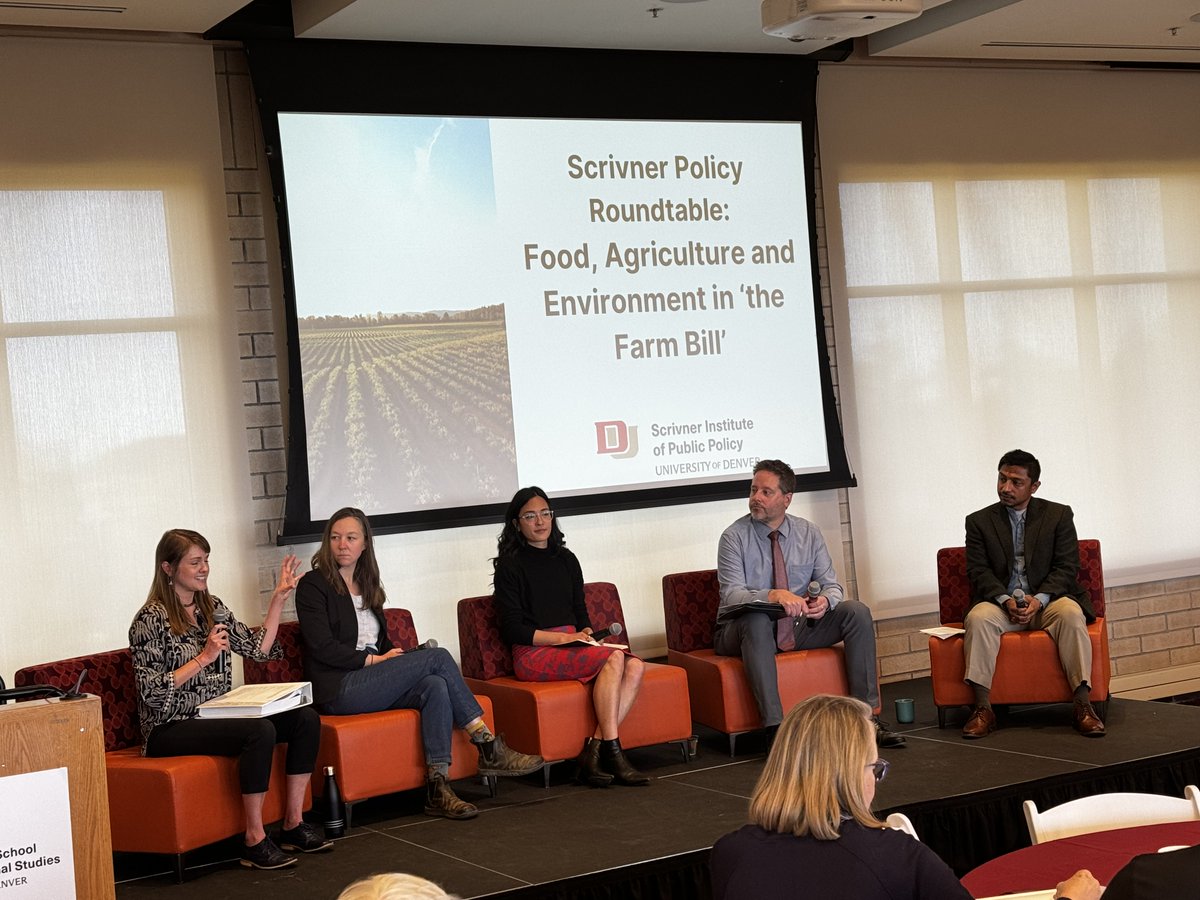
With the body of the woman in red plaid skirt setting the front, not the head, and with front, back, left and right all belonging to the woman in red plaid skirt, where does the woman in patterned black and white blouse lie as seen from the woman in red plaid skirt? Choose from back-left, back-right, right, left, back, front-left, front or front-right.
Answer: right

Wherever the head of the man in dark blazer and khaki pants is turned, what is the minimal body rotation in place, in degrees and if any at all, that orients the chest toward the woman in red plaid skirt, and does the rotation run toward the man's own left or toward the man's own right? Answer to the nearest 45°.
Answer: approximately 45° to the man's own right

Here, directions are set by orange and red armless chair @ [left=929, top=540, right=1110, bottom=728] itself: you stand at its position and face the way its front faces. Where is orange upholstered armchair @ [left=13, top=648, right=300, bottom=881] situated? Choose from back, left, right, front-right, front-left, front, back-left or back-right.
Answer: front-right

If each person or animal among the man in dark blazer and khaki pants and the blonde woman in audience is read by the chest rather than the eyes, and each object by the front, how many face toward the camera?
1

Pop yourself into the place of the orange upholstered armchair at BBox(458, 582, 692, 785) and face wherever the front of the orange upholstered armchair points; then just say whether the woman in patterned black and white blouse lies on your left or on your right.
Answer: on your right

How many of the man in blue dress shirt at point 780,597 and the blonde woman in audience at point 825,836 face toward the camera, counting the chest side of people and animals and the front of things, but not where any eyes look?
1

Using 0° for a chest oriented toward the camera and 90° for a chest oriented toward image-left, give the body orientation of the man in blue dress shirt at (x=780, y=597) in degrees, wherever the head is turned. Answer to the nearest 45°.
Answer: approximately 0°

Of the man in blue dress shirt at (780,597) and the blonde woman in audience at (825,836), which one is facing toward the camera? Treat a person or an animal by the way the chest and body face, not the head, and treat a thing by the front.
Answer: the man in blue dress shirt

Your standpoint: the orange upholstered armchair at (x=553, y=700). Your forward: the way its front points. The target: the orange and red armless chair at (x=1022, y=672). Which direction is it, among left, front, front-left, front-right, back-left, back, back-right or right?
front-left

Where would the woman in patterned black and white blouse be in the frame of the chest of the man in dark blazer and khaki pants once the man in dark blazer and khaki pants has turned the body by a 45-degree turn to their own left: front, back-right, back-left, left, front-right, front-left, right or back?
right

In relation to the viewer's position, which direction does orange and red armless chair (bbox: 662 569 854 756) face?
facing the viewer and to the right of the viewer

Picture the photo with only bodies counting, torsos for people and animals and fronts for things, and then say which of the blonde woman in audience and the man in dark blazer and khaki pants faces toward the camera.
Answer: the man in dark blazer and khaki pants

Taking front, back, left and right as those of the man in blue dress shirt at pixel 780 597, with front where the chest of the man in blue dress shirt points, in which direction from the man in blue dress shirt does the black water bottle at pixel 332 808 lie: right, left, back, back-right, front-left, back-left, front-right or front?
front-right

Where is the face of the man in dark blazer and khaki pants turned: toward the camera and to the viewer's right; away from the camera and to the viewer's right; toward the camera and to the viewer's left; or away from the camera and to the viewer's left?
toward the camera and to the viewer's left

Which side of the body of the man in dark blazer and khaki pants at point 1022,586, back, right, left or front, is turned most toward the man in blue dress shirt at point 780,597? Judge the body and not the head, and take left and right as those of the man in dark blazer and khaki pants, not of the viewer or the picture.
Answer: right

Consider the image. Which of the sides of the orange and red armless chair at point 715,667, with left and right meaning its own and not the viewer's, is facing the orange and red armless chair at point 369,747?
right

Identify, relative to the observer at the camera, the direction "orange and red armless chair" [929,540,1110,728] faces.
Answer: facing the viewer

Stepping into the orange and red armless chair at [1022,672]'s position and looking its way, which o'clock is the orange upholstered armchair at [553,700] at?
the orange upholstered armchair at [553,700] is roughly at 2 o'clock from the orange and red armless chair at [1022,672].
